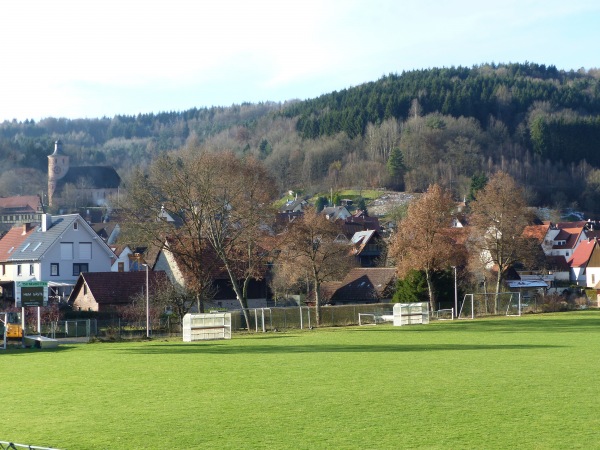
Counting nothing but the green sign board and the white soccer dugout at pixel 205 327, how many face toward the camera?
2

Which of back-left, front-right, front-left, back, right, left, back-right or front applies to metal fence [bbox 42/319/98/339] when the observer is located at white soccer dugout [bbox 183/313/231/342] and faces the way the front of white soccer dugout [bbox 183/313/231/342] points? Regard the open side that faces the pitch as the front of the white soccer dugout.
back-right

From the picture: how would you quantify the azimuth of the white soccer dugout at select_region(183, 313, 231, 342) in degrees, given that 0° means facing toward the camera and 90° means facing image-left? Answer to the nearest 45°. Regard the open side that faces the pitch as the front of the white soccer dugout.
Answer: approximately 0°

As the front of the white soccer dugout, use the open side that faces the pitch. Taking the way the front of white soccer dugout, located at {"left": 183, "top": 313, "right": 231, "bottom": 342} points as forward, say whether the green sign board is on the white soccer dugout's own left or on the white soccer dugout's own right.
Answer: on the white soccer dugout's own right

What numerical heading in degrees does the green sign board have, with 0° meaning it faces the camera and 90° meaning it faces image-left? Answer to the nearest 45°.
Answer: approximately 0°

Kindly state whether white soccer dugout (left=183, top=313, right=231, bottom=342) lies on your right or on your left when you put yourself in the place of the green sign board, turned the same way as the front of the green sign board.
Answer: on your left
